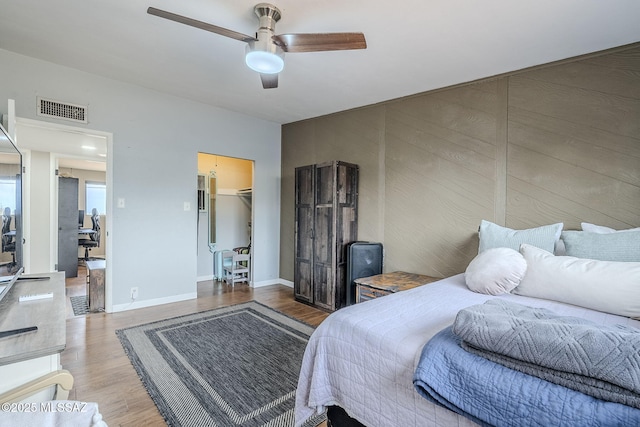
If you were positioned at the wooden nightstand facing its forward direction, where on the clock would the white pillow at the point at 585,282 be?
The white pillow is roughly at 9 o'clock from the wooden nightstand.

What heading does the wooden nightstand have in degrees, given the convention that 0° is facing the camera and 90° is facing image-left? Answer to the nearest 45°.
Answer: approximately 45°

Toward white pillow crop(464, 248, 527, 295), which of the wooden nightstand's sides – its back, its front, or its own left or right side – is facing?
left

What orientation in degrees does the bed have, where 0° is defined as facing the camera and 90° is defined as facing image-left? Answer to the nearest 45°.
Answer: approximately 45°

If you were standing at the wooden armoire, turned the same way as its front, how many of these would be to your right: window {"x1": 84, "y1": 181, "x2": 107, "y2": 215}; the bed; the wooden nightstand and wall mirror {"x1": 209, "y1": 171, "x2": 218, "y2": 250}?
2

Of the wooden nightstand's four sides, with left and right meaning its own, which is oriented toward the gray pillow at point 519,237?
left

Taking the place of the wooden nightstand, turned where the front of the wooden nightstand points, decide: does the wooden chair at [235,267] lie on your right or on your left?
on your right

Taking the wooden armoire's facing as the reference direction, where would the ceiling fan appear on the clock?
The ceiling fan is roughly at 11 o'clock from the wooden armoire.

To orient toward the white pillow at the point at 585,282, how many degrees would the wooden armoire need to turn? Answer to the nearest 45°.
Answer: approximately 90° to its left
